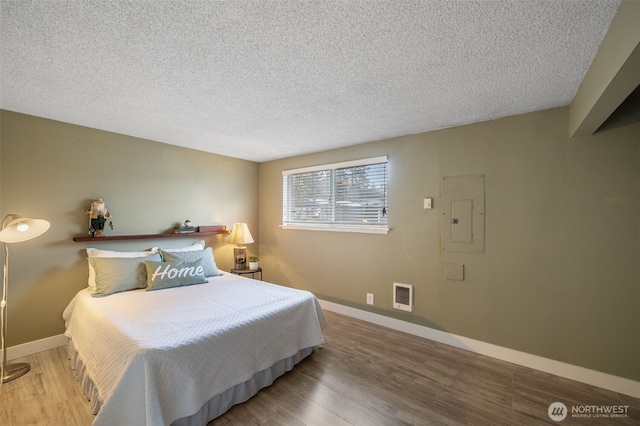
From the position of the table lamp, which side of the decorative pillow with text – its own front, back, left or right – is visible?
left

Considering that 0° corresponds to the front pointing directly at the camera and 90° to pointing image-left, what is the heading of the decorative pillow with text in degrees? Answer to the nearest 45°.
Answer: approximately 315°

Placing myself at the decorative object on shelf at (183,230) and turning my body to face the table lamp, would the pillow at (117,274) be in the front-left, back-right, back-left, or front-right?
back-right

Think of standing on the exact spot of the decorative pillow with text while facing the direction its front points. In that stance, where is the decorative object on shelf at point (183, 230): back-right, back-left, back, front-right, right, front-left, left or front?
back-left

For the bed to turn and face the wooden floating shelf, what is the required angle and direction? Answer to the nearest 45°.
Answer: approximately 135° to its left

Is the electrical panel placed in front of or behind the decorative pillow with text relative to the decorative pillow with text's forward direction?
in front
